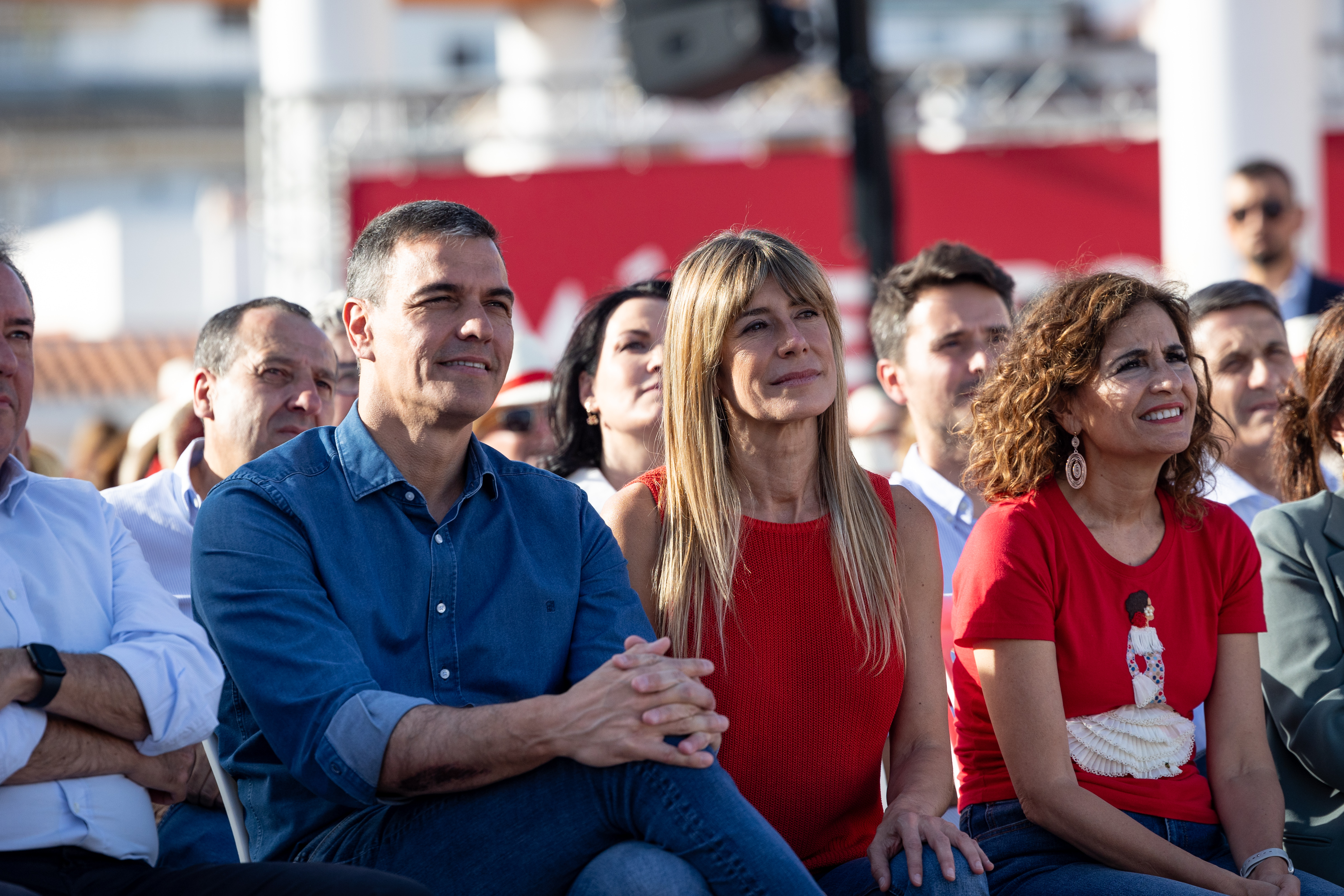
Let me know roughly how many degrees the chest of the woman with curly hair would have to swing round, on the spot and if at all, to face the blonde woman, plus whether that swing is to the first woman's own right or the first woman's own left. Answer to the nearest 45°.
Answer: approximately 135° to the first woman's own right

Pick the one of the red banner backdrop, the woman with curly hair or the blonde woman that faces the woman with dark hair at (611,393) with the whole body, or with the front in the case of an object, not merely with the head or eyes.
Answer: the red banner backdrop

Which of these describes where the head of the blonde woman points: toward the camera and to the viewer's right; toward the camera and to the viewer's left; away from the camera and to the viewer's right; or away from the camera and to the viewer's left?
toward the camera and to the viewer's right

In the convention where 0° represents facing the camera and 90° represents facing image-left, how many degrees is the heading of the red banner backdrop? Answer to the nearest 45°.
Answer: approximately 0°

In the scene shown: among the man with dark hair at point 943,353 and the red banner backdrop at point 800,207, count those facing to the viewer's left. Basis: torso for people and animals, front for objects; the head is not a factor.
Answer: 0

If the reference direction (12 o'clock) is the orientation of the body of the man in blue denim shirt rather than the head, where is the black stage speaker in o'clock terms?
The black stage speaker is roughly at 8 o'clock from the man in blue denim shirt.

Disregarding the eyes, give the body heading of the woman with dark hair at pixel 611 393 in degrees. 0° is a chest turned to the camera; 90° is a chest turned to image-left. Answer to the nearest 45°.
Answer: approximately 315°

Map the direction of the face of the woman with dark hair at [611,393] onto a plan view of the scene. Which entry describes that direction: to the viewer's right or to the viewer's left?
to the viewer's right

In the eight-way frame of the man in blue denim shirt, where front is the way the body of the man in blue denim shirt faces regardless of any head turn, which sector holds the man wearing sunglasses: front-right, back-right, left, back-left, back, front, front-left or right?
left
